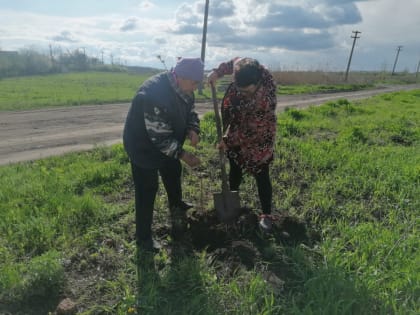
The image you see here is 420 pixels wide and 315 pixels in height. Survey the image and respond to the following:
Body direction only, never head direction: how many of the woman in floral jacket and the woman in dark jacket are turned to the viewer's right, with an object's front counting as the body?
1

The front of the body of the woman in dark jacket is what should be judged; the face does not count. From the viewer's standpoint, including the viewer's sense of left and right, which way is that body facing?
facing to the right of the viewer

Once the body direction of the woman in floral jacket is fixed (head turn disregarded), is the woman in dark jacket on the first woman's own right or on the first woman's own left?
on the first woman's own right

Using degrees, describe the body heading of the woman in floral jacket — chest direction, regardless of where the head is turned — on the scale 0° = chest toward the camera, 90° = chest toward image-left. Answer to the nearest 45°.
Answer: approximately 0°

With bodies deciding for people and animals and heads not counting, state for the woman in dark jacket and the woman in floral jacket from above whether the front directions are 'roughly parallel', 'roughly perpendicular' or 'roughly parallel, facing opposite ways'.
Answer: roughly perpendicular

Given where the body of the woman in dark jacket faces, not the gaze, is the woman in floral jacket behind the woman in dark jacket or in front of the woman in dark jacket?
in front
